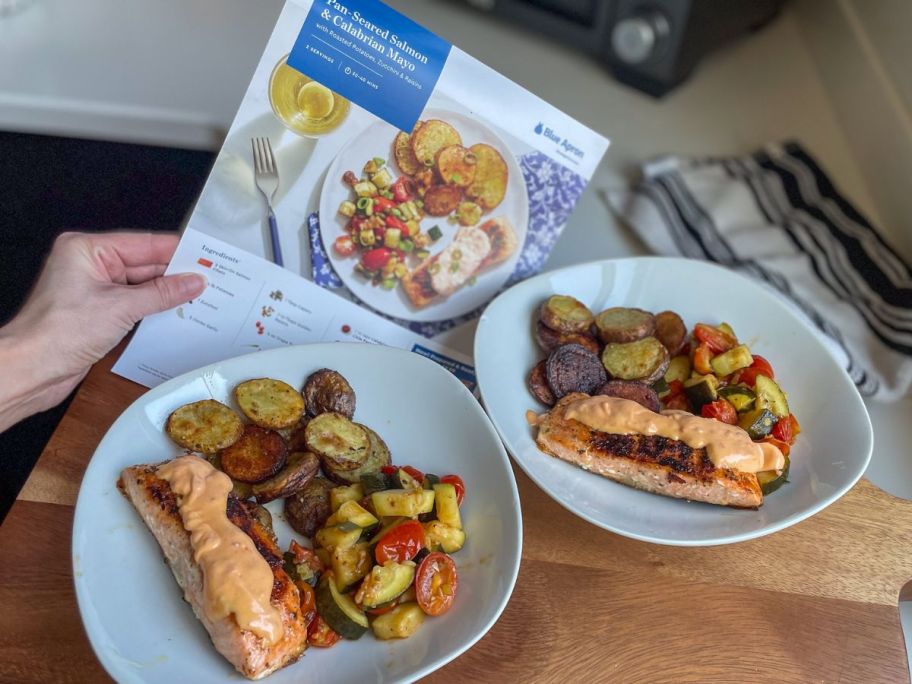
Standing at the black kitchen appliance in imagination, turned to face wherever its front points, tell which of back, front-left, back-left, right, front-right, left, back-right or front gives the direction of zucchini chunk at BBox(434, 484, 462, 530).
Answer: front-left

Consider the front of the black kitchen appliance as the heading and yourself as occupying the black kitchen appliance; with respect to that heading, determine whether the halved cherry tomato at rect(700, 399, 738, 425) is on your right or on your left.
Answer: on your left

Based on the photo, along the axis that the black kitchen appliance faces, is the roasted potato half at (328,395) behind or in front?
in front

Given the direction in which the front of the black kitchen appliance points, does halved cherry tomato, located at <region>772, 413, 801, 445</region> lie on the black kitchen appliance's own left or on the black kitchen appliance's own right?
on the black kitchen appliance's own left

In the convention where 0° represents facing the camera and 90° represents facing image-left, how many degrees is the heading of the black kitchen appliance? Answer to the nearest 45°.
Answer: approximately 45°

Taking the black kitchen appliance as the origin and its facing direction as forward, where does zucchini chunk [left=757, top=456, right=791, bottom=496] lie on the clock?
The zucchini chunk is roughly at 10 o'clock from the black kitchen appliance.

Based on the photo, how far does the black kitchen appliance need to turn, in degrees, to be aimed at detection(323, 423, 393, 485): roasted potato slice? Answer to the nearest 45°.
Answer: approximately 45° to its left

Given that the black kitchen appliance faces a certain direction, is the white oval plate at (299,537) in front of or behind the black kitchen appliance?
in front

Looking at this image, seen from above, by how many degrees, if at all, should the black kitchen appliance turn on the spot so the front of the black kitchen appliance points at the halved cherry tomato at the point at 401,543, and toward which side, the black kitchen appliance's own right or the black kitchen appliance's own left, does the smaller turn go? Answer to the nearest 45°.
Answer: approximately 45° to the black kitchen appliance's own left
